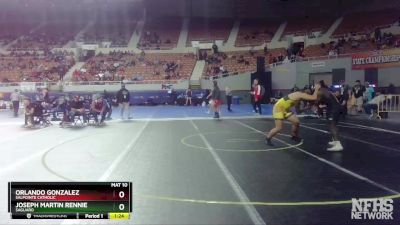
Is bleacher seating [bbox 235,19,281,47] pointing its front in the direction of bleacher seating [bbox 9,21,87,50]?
no

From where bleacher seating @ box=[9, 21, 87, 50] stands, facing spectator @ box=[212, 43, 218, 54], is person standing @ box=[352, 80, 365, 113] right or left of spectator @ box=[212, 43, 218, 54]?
right

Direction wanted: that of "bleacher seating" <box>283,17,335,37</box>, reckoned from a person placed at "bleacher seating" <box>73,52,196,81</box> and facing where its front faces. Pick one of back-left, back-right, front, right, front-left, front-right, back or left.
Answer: left

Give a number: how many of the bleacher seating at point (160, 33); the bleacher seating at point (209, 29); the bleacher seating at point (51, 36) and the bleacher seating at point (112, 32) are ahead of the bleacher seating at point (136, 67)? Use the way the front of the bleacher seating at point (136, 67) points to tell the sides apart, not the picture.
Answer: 0

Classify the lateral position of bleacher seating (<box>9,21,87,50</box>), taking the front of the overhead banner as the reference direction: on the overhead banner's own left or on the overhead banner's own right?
on the overhead banner's own right

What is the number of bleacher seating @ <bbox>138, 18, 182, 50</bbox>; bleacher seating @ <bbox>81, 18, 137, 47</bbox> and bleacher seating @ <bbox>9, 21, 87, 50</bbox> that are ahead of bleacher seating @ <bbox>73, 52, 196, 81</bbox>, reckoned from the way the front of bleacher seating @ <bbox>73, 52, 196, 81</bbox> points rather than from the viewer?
0

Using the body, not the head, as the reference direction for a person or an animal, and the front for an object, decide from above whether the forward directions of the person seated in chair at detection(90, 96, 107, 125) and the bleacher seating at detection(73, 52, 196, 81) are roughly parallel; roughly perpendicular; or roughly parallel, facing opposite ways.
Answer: roughly parallel

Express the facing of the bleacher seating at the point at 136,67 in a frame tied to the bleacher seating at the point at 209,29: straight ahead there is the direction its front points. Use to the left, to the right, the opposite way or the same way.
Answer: the same way

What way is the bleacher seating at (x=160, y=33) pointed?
toward the camera

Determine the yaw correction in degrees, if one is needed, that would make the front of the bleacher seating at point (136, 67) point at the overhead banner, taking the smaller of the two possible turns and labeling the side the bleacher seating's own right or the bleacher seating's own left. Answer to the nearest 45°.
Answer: approximately 45° to the bleacher seating's own left

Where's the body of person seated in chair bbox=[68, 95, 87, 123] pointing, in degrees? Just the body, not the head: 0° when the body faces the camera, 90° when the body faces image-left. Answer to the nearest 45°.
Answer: approximately 0°

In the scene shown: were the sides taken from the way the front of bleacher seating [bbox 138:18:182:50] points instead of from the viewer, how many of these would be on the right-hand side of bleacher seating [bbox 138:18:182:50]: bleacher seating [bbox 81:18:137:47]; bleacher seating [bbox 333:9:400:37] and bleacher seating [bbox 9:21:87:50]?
2

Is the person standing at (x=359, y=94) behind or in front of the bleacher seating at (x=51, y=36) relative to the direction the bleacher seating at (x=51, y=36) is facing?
in front

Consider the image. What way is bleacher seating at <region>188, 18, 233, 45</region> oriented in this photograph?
toward the camera
